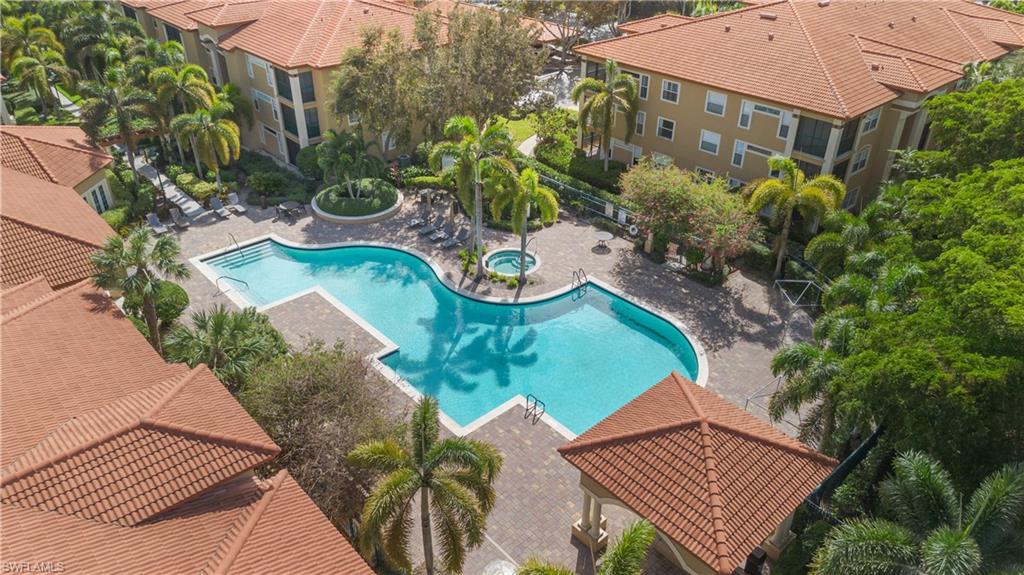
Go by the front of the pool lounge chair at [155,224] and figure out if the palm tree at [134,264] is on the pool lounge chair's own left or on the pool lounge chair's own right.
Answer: on the pool lounge chair's own right

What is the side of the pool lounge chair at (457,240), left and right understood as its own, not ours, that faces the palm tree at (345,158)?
right

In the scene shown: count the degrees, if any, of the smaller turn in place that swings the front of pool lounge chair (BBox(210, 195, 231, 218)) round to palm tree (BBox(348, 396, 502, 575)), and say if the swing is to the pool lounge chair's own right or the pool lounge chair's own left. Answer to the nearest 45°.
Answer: approximately 45° to the pool lounge chair's own right

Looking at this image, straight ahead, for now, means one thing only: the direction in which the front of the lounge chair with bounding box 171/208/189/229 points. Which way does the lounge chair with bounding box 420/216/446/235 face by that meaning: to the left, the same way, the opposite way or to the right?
to the right

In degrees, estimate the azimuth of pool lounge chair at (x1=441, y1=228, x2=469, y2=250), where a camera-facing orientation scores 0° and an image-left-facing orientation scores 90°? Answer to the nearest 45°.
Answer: approximately 45°

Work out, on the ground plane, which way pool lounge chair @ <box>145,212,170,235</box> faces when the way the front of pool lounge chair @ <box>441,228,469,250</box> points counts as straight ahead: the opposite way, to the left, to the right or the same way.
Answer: to the left

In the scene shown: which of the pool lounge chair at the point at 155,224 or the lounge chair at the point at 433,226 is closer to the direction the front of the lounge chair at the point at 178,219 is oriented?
the lounge chair

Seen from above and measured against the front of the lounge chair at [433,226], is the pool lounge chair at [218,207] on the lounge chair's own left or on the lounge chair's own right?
on the lounge chair's own right

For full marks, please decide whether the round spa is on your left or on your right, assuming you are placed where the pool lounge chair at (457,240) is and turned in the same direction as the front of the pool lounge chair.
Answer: on your left

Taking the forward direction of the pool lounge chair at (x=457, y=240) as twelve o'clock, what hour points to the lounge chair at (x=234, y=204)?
The lounge chair is roughly at 2 o'clock from the pool lounge chair.

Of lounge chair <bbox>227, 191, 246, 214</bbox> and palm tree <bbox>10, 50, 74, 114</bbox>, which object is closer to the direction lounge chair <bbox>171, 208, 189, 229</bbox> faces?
the lounge chair
